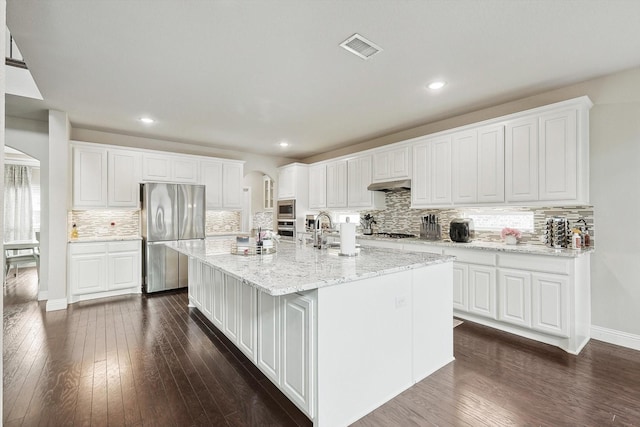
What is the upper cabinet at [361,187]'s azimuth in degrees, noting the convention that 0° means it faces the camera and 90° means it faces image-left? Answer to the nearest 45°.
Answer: approximately 45°

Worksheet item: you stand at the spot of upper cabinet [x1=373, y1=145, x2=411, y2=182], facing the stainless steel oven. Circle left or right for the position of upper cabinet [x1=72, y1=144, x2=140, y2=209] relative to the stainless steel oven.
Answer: left

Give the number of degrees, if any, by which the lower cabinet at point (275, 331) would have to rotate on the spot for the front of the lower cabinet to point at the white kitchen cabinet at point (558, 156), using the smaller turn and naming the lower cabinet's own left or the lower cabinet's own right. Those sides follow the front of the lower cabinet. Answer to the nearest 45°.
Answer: approximately 135° to the lower cabinet's own left

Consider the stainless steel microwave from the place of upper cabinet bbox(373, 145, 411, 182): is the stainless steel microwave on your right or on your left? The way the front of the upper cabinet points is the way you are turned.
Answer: on your right

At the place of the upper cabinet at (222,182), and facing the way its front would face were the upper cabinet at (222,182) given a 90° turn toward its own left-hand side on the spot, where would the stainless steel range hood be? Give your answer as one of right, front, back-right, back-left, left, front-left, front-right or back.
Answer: front-right

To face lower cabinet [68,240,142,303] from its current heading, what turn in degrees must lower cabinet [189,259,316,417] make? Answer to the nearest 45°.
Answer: approximately 90° to its right

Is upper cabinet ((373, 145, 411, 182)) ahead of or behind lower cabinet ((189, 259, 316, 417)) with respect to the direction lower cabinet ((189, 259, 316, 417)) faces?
behind

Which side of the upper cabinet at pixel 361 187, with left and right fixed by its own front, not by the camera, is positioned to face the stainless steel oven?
right

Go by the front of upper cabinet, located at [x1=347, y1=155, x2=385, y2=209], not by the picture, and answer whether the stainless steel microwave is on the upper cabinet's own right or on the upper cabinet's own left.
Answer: on the upper cabinet's own right

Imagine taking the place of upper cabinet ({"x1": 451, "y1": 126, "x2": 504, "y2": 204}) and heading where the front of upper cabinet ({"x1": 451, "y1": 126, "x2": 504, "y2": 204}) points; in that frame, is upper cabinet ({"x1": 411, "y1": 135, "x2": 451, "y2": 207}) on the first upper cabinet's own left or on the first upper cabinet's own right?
on the first upper cabinet's own right

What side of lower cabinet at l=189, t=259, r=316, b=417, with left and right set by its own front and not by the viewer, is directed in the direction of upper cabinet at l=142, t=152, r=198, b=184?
right

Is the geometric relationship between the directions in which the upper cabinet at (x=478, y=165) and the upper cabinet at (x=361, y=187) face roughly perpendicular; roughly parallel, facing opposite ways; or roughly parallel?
roughly parallel

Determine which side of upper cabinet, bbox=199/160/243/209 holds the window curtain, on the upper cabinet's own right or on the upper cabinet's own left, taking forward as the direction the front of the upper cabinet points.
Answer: on the upper cabinet's own right

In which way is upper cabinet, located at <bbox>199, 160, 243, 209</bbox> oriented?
toward the camera

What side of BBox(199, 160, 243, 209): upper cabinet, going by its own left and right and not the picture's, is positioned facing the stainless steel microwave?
left

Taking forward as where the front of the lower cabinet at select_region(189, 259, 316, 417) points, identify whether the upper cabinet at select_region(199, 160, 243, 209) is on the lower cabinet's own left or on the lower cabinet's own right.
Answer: on the lower cabinet's own right

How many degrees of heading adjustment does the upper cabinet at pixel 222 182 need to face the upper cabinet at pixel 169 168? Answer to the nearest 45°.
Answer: approximately 90° to its right
